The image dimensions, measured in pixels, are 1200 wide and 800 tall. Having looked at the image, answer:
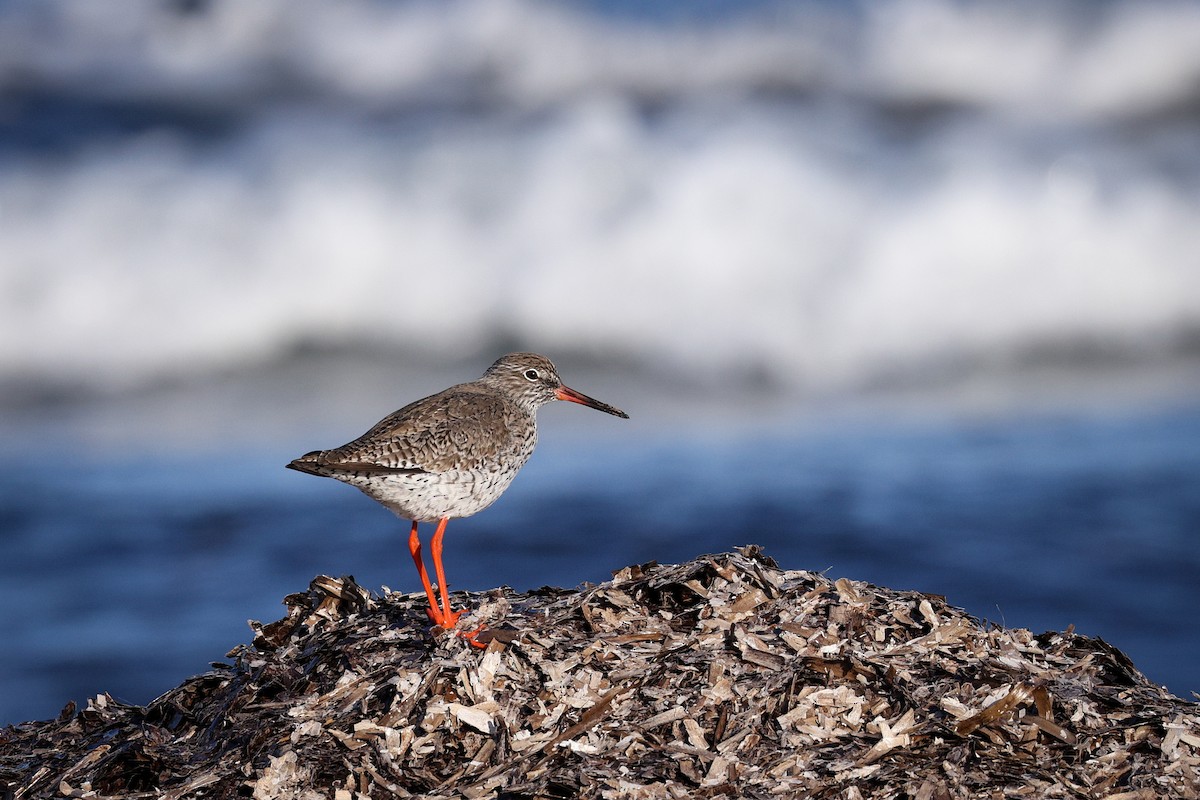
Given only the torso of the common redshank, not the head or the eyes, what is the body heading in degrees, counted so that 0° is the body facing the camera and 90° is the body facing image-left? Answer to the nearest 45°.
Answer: approximately 270°
